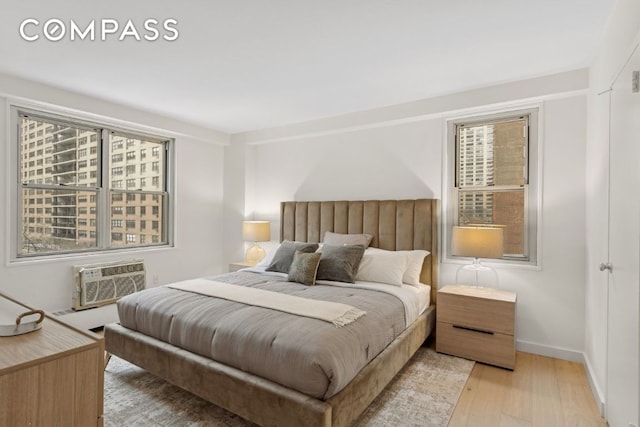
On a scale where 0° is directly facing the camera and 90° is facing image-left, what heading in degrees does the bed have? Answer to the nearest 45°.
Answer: approximately 45°

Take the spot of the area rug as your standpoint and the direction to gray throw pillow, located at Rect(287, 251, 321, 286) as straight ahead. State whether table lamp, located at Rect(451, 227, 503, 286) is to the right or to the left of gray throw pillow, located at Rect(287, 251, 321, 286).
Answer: right

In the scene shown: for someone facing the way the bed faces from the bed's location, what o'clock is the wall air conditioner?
The wall air conditioner is roughly at 3 o'clock from the bed.

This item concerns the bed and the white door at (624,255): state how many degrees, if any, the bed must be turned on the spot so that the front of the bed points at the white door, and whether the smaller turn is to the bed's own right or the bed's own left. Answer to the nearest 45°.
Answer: approximately 90° to the bed's own left

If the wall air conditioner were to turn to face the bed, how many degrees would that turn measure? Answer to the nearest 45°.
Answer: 0° — it already faces it

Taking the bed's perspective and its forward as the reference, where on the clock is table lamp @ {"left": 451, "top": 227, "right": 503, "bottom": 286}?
The table lamp is roughly at 7 o'clock from the bed.

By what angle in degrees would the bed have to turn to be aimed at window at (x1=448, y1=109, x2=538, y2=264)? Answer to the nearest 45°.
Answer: approximately 135° to its left

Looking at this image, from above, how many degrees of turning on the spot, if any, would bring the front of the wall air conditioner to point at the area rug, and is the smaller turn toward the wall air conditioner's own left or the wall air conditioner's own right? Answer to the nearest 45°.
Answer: approximately 45° to the wall air conditioner's own right
